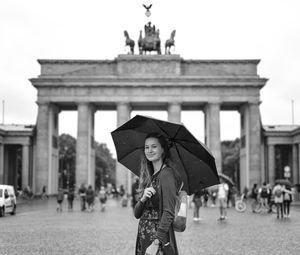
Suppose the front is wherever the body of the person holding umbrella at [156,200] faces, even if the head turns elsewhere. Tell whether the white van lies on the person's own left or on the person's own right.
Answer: on the person's own right

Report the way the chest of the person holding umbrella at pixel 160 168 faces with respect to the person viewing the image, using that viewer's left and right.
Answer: facing the viewer and to the left of the viewer

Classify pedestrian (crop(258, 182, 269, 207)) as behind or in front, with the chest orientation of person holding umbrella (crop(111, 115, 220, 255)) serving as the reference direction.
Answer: behind

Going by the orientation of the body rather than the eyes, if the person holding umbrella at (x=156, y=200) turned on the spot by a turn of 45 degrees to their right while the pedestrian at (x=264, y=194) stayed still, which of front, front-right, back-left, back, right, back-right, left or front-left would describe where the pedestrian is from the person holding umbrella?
right
